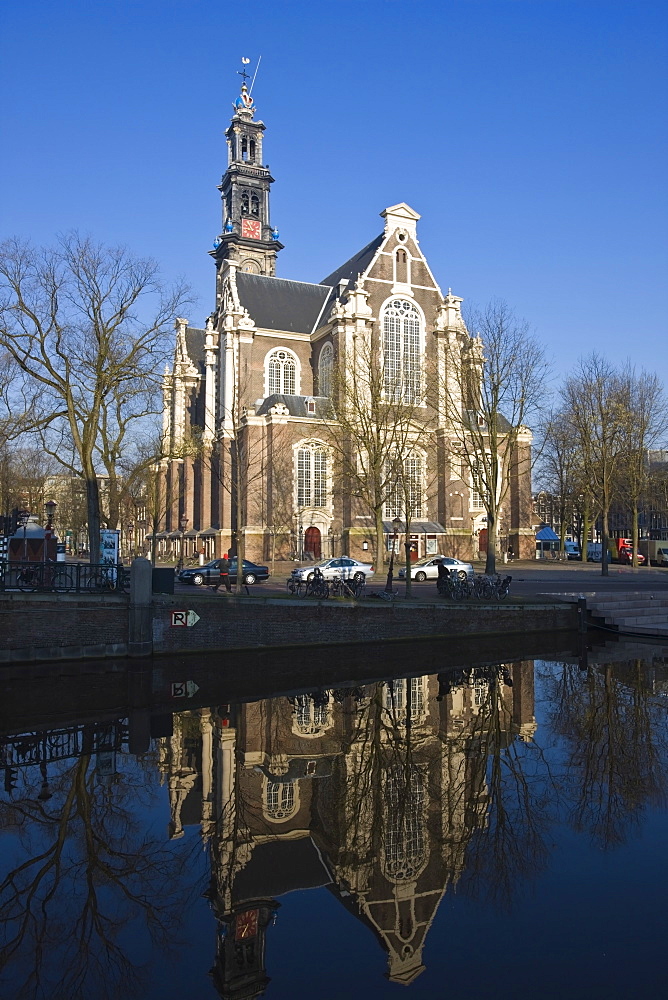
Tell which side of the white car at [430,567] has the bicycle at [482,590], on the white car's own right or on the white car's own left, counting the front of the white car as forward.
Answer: on the white car's own left

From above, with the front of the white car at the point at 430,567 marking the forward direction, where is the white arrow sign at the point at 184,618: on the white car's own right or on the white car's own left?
on the white car's own left

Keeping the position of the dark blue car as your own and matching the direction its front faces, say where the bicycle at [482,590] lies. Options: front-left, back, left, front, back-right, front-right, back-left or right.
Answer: back-left

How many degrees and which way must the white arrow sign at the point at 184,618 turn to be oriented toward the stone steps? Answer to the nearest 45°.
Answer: approximately 90° to its left

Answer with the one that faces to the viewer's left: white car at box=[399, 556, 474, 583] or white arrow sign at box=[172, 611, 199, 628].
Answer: the white car

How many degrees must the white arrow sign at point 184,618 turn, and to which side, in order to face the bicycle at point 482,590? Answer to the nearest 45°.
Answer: approximately 90° to its left

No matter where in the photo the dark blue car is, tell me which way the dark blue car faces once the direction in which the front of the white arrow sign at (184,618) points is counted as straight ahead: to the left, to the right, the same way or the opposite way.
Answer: to the right

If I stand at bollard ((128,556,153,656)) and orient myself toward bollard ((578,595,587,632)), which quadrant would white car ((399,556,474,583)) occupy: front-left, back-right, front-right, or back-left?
front-left

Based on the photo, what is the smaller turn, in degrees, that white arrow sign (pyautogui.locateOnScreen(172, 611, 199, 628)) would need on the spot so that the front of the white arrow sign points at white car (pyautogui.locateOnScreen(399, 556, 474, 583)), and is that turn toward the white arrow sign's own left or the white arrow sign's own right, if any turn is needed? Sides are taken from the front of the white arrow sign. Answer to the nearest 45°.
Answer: approximately 135° to the white arrow sign's own left

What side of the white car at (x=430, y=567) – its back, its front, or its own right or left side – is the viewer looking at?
left

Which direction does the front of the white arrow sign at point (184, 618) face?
toward the camera

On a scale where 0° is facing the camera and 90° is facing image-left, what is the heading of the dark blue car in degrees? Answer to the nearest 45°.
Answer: approximately 90°

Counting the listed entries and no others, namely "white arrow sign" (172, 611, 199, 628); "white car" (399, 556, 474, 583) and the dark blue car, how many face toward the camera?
1

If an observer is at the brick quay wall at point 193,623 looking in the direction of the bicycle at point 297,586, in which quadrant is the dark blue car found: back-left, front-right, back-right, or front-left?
front-left
